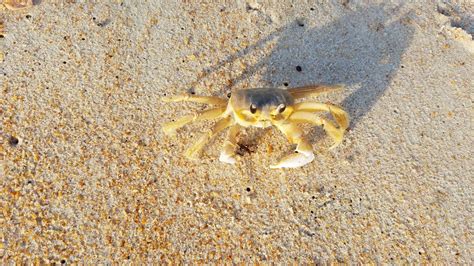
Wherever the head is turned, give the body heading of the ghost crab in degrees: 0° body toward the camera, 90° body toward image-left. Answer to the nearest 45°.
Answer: approximately 0°
